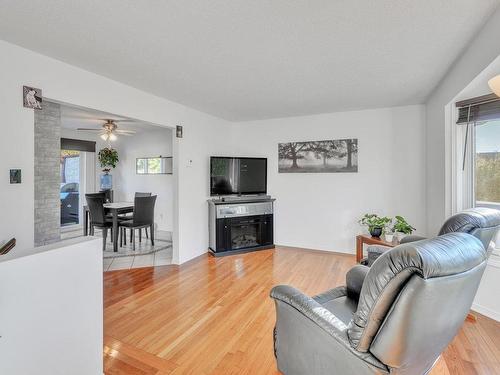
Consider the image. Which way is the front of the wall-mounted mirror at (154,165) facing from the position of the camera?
facing the viewer

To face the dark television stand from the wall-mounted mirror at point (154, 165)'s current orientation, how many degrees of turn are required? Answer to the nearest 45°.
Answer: approximately 45° to its left

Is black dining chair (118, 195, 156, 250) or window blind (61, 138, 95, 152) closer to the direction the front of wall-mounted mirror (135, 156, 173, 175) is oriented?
the black dining chair

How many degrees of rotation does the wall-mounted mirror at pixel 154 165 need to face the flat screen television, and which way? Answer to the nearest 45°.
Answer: approximately 45° to its left

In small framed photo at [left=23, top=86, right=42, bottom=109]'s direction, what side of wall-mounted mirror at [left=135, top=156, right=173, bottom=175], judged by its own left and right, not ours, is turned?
front

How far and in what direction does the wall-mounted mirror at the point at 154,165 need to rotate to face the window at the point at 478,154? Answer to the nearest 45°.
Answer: approximately 45° to its left

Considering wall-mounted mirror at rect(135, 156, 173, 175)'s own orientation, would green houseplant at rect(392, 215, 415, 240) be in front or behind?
in front

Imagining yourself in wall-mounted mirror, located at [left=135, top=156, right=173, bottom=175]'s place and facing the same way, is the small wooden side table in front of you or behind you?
in front

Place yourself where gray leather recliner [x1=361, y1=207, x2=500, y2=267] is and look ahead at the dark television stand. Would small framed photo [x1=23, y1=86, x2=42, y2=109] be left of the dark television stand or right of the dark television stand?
left

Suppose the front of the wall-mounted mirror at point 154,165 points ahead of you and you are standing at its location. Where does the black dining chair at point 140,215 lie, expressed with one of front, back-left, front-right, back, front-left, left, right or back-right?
front

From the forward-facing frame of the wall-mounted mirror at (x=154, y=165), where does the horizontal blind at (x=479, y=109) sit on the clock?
The horizontal blind is roughly at 11 o'clock from the wall-mounted mirror.
